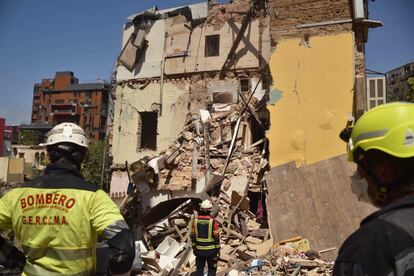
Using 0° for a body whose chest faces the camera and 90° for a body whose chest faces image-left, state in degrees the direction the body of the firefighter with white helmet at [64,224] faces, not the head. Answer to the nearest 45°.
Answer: approximately 180°

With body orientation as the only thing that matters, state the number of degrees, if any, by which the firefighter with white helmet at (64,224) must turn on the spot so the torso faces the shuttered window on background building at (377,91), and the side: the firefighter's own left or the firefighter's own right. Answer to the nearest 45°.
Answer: approximately 45° to the firefighter's own right

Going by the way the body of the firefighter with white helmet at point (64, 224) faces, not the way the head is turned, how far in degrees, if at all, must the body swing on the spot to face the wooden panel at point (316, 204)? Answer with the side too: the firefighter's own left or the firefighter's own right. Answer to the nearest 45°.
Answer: approximately 45° to the firefighter's own right

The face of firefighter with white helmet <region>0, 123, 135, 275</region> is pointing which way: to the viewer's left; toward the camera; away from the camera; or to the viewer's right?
away from the camera

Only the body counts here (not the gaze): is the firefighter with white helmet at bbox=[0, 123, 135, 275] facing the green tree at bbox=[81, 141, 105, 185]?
yes

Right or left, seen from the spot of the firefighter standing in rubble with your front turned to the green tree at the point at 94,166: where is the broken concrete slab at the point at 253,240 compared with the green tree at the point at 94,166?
right
